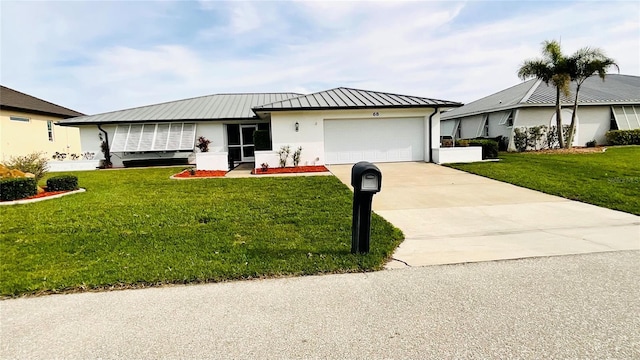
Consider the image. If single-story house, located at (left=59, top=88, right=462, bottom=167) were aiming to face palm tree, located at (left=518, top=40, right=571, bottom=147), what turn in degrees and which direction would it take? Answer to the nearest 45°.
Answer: approximately 90° to its left

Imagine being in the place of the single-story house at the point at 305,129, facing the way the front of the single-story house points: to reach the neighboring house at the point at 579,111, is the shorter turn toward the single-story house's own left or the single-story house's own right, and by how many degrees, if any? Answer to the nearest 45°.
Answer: approximately 90° to the single-story house's own left

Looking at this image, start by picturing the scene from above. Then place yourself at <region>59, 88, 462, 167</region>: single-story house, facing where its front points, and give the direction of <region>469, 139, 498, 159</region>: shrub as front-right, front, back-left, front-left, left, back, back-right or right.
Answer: left

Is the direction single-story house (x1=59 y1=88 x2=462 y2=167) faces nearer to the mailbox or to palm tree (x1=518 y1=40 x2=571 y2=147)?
the mailbox

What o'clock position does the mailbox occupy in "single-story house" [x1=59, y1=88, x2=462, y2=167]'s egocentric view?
The mailbox is roughly at 12 o'clock from the single-story house.

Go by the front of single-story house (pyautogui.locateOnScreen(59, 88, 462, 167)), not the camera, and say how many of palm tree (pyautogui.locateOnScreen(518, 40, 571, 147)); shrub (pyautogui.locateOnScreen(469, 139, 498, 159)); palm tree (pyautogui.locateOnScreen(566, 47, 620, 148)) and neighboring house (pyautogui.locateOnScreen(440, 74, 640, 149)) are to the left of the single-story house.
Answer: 4

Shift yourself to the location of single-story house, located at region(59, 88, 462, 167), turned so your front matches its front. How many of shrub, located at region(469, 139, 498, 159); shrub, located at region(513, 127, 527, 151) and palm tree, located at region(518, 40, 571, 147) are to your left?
3

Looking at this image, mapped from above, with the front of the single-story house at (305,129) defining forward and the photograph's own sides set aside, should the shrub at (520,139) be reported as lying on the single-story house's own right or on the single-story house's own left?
on the single-story house's own left

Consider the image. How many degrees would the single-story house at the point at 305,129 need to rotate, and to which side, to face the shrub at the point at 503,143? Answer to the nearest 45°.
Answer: approximately 90° to its left

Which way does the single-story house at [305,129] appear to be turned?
toward the camera

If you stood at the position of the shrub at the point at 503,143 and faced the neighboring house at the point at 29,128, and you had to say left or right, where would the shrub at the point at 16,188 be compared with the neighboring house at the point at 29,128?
left

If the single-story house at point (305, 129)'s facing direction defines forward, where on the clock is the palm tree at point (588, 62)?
The palm tree is roughly at 9 o'clock from the single-story house.

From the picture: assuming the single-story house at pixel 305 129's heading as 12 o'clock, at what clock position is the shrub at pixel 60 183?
The shrub is roughly at 2 o'clock from the single-story house.
